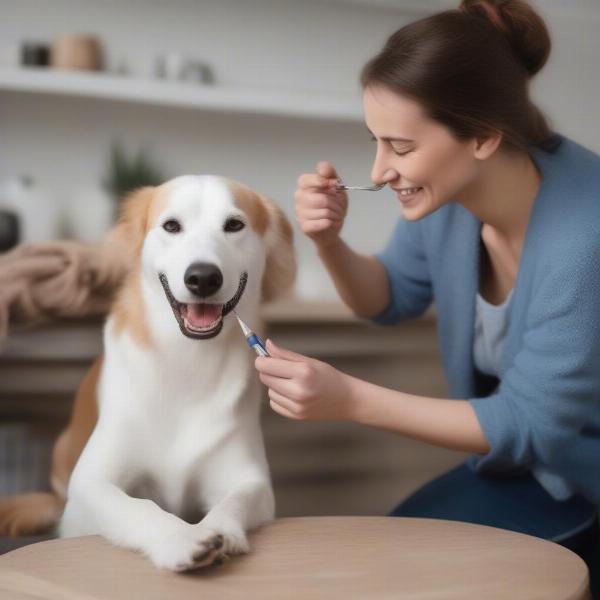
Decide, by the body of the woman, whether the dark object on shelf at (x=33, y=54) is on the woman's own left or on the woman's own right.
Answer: on the woman's own right

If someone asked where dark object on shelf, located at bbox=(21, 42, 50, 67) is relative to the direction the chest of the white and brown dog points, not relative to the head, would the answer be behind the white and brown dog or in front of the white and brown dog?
behind

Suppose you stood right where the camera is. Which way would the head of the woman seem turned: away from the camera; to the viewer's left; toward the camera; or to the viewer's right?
to the viewer's left

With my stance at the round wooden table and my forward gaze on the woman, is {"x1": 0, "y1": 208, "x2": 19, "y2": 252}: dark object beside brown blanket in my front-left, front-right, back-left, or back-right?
front-left

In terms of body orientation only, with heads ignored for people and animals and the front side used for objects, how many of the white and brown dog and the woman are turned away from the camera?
0

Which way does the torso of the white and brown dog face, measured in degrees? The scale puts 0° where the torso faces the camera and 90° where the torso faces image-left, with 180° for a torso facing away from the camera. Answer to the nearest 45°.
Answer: approximately 0°

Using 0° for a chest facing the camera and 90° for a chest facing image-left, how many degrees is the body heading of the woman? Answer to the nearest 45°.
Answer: approximately 45°

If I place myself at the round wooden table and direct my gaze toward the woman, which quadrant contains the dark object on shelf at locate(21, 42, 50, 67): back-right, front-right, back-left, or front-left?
front-left

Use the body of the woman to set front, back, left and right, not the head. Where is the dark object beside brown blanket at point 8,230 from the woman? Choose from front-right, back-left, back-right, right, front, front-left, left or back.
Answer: right
